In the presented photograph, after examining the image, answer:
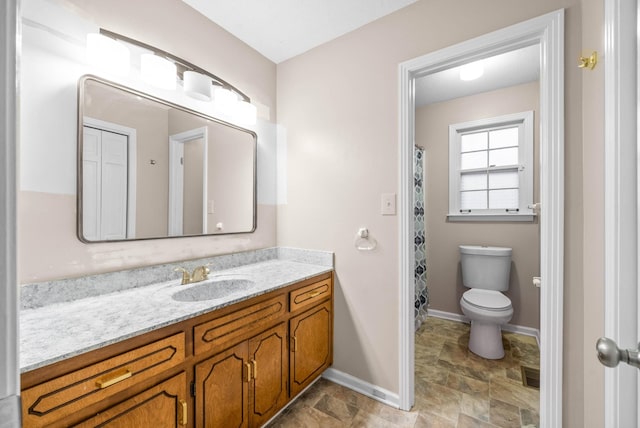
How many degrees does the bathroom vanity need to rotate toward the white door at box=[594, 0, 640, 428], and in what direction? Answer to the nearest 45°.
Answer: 0° — it already faces it

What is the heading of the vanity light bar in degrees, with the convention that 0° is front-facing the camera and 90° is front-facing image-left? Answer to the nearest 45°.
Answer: approximately 315°

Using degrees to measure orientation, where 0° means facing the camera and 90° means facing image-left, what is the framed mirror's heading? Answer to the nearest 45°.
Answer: approximately 315°

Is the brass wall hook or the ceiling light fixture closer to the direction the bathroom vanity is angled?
the brass wall hook

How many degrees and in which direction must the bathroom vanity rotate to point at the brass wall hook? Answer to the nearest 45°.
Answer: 0° — it already faces it

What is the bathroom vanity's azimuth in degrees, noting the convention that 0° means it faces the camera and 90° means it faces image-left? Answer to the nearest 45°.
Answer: approximately 315°

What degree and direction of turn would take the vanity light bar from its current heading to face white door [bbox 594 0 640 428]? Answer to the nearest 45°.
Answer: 0° — it already faces it
